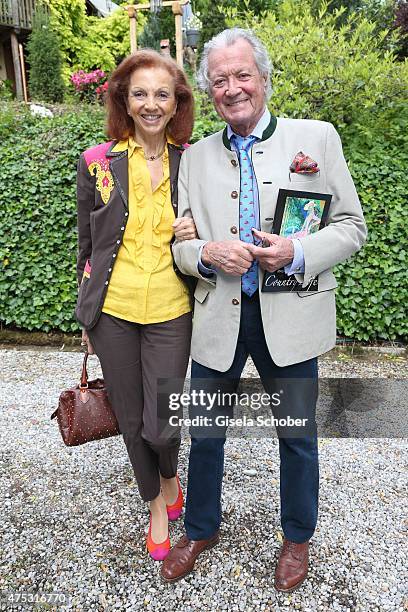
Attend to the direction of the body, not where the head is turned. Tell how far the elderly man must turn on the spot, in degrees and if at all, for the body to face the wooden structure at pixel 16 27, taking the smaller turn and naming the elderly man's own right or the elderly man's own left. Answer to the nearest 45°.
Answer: approximately 135° to the elderly man's own right

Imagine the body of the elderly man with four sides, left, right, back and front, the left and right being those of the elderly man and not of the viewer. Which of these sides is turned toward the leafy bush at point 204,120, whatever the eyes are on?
back

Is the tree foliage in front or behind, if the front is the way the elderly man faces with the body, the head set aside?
behind

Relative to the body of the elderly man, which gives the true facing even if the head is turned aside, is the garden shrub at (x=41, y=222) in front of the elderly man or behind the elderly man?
behind

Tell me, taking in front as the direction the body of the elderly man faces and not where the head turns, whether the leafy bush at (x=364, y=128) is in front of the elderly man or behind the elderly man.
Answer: behind

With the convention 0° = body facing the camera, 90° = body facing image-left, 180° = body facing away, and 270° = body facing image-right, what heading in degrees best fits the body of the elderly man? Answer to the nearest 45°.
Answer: approximately 0°

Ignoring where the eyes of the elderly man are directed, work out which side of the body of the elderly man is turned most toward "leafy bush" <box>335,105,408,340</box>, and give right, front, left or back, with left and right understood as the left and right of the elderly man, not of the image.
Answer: back
